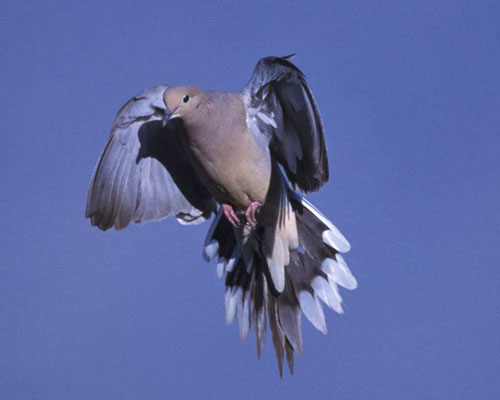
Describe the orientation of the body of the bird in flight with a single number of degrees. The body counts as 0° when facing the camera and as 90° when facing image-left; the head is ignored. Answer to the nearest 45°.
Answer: approximately 45°
